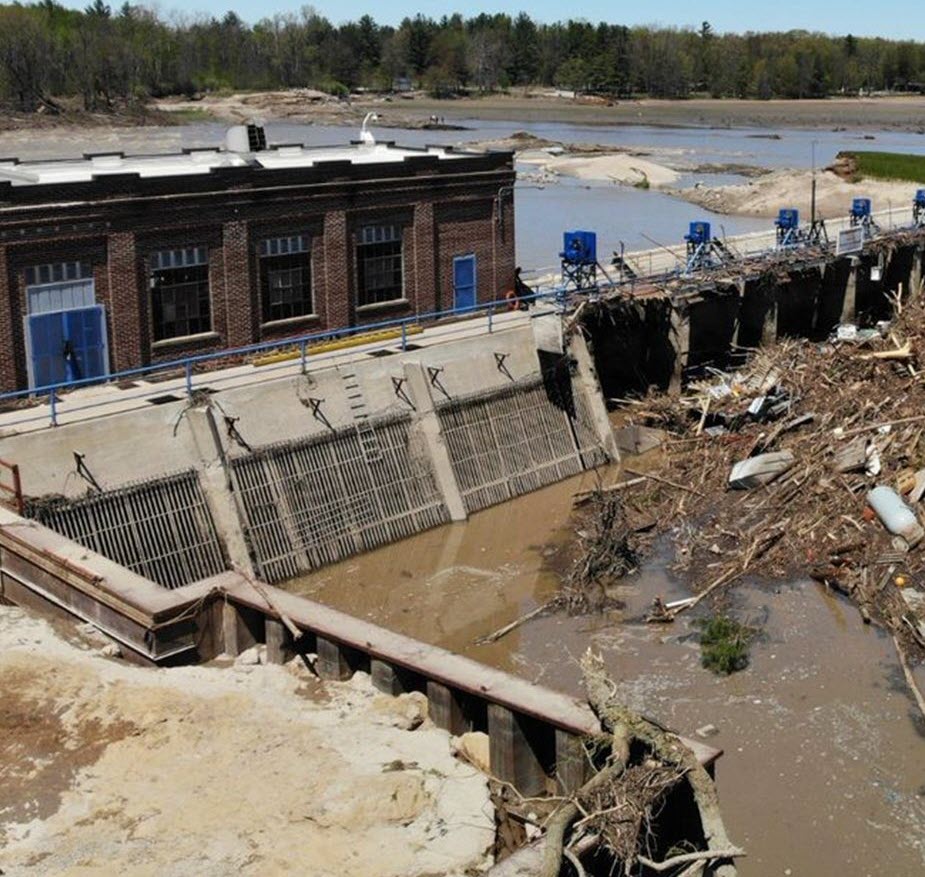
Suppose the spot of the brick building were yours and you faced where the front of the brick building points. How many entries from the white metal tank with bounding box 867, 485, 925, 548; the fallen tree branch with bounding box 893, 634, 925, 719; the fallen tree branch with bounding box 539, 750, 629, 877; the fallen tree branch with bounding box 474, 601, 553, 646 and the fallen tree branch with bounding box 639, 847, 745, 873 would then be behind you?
0

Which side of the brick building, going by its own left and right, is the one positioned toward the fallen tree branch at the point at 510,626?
front

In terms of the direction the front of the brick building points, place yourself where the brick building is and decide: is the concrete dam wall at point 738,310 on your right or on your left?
on your left

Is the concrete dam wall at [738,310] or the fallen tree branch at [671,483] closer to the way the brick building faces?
the fallen tree branch

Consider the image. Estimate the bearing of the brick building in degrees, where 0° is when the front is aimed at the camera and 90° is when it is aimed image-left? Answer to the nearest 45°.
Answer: approximately 315°

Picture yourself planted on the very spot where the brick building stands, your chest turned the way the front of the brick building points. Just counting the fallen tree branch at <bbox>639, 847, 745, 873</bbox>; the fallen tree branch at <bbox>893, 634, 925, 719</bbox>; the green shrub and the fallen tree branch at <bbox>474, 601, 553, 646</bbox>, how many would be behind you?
0

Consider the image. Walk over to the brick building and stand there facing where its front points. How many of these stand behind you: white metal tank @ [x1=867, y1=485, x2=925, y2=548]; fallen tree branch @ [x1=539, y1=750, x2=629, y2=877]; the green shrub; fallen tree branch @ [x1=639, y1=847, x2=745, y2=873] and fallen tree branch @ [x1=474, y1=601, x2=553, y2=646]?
0

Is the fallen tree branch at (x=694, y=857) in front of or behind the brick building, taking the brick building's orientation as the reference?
in front

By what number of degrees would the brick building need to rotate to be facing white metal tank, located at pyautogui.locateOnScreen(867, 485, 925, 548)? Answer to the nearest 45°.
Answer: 0° — it already faces it

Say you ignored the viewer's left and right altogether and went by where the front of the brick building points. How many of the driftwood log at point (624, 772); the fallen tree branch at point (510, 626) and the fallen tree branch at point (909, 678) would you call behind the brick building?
0

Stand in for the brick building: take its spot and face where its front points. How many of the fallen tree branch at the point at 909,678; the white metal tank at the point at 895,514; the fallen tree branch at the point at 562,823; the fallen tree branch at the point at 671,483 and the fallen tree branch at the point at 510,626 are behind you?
0

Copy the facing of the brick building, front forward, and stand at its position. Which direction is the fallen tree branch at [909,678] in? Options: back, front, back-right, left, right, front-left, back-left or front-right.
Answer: front

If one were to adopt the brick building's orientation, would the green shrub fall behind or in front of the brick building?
in front

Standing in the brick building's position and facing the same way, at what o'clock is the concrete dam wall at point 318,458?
The concrete dam wall is roughly at 1 o'clock from the brick building.

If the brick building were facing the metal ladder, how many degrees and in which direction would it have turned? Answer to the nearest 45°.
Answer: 0° — it already faces it
